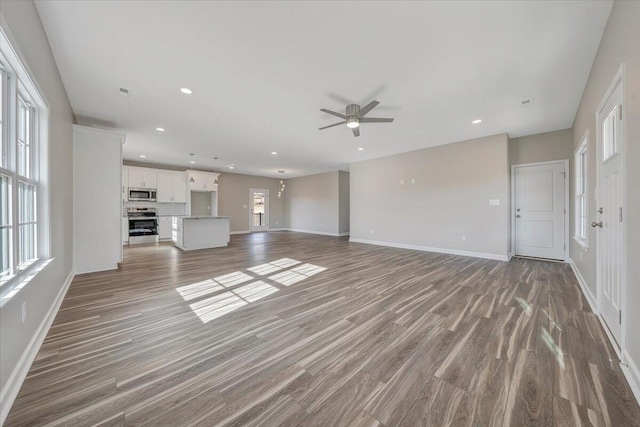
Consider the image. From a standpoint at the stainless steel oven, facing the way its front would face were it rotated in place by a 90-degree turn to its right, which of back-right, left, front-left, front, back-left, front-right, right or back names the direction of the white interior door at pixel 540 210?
back-left

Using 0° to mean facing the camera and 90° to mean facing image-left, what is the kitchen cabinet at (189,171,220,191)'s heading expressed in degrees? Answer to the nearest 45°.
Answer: approximately 0°

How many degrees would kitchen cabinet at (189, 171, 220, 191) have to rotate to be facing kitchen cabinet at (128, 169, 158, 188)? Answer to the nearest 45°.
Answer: approximately 90° to its right

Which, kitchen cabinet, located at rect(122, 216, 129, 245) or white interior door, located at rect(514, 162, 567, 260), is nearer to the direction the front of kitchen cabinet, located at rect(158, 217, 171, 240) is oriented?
the white interior door

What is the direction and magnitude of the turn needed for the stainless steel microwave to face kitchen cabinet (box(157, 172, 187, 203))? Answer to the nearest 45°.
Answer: approximately 90° to its left

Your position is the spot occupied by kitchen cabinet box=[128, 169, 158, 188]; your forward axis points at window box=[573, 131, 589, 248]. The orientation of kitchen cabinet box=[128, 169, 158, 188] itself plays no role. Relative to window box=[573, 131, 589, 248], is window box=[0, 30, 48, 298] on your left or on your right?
right

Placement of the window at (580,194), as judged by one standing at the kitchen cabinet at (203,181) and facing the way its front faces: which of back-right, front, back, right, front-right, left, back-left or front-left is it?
front-left

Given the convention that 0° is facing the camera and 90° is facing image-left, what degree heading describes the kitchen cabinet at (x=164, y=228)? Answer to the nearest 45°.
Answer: approximately 0°
